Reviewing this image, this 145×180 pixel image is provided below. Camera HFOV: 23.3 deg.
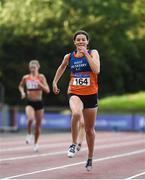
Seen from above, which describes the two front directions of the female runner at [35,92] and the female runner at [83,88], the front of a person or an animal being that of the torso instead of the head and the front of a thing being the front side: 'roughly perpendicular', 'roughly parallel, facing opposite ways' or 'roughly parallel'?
roughly parallel

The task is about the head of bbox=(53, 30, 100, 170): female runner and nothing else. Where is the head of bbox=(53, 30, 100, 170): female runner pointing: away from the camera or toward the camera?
toward the camera

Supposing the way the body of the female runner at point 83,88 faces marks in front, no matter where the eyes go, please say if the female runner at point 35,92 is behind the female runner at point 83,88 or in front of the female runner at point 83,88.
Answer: behind

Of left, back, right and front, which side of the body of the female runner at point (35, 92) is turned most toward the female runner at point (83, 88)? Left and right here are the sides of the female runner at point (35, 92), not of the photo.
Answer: front

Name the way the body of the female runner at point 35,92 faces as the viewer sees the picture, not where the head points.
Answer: toward the camera

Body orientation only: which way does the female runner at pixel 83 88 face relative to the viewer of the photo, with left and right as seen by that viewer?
facing the viewer

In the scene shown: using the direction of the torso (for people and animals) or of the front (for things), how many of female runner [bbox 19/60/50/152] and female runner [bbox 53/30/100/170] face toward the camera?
2
